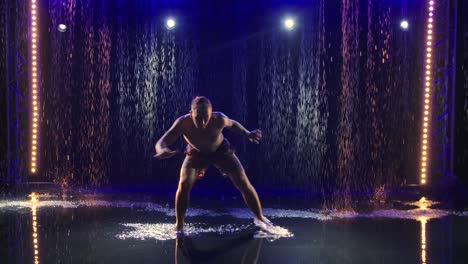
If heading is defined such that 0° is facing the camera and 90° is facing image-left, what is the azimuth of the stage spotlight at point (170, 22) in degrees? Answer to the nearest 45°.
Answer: approximately 0°

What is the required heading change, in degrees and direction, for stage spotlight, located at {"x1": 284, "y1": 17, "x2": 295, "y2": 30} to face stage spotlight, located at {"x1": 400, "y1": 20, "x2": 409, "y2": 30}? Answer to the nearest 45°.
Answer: approximately 90° to its left

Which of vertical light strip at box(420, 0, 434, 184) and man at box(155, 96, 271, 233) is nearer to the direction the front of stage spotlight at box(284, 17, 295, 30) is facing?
the man

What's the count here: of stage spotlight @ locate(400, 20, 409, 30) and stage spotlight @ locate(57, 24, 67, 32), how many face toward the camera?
2

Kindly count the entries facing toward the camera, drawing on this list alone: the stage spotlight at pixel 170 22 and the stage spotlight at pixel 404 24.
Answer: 2

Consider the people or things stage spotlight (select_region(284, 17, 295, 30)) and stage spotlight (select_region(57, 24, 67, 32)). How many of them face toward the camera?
2

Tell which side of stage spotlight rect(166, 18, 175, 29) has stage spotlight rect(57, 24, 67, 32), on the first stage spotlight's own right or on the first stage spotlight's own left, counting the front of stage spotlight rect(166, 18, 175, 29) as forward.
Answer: on the first stage spotlight's own right

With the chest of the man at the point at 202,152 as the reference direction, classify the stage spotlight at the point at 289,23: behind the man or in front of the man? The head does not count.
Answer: behind

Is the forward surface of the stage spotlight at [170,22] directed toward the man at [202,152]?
yes
